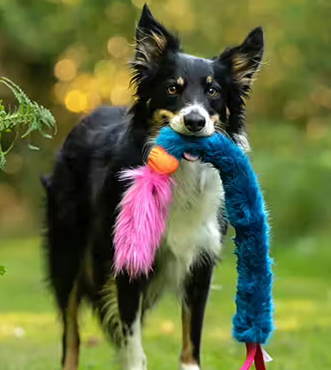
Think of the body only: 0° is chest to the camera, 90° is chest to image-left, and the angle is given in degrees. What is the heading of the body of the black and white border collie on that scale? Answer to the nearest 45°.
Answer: approximately 315°

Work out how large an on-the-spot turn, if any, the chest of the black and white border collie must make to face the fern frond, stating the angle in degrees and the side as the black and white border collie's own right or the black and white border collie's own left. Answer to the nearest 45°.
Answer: approximately 90° to the black and white border collie's own right
